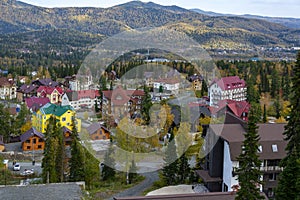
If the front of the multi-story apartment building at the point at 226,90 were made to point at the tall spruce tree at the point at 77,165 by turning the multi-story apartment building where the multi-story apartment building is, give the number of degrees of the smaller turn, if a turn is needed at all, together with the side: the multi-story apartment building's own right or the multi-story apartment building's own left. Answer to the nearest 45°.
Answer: approximately 45° to the multi-story apartment building's own right

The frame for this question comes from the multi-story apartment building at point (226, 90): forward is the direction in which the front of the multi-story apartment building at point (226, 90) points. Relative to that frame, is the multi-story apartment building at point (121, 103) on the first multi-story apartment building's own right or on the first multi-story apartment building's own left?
on the first multi-story apartment building's own right

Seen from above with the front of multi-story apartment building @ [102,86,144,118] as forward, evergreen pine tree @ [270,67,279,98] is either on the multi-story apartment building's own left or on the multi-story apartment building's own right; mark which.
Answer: on the multi-story apartment building's own left

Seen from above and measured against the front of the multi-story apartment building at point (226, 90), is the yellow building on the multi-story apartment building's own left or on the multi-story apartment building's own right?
on the multi-story apartment building's own right

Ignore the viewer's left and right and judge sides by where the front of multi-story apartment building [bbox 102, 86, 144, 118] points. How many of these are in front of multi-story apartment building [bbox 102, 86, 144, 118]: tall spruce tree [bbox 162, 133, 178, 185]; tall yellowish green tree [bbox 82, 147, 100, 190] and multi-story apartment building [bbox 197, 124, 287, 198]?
3

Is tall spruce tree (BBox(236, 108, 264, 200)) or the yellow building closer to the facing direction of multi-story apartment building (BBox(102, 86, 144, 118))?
the tall spruce tree

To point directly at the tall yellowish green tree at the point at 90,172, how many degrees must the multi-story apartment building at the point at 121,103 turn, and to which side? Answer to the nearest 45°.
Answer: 0° — it already faces it

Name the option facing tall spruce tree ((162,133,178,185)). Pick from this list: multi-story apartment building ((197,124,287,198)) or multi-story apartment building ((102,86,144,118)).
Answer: multi-story apartment building ((102,86,144,118))
